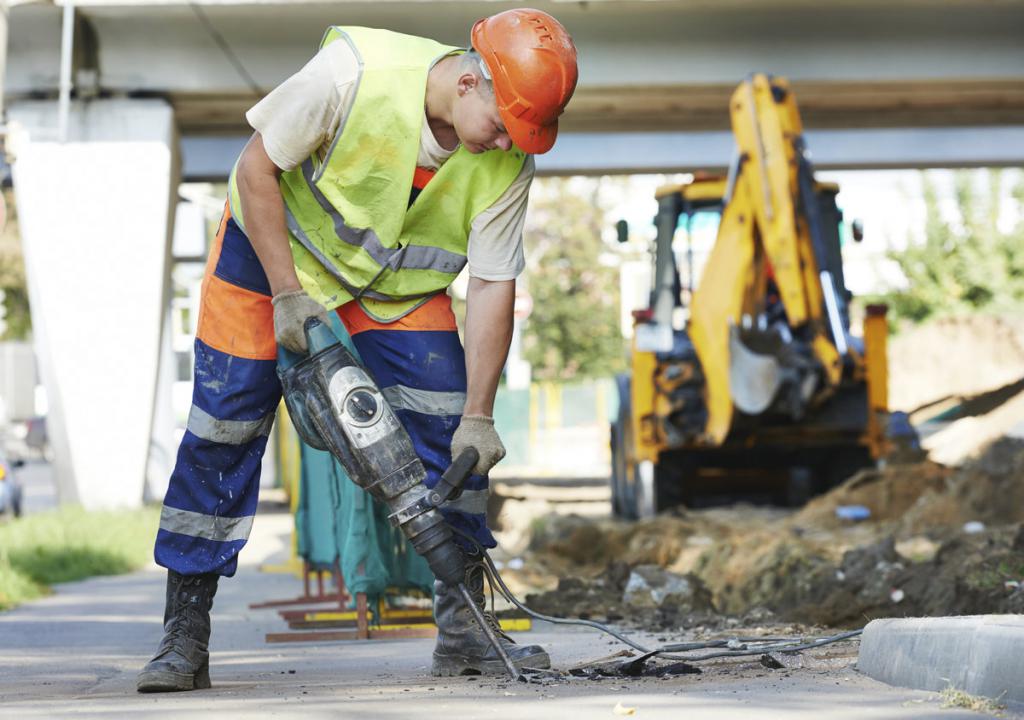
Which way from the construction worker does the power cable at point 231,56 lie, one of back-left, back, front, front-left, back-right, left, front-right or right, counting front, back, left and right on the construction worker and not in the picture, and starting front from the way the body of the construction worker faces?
back-left

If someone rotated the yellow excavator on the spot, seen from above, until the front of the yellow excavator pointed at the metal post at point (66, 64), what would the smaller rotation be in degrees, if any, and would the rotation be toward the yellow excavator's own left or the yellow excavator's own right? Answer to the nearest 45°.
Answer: approximately 90° to the yellow excavator's own left

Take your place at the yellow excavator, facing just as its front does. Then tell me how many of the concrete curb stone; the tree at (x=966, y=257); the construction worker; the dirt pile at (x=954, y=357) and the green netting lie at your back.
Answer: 3

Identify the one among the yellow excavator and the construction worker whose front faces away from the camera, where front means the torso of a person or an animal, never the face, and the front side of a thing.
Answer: the yellow excavator

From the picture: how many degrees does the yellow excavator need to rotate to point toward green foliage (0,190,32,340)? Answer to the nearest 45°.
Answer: approximately 45° to its left

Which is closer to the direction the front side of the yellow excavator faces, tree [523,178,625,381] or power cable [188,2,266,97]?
the tree

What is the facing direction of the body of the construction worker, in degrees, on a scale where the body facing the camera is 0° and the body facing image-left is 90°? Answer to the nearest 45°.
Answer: approximately 315°

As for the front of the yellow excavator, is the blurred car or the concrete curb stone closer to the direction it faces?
the blurred car

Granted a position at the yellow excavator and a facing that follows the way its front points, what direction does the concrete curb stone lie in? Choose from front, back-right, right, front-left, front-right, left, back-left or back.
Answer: back

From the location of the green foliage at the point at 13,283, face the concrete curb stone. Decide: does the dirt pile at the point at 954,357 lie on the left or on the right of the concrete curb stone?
left

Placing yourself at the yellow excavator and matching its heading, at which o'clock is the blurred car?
The blurred car is roughly at 10 o'clock from the yellow excavator.

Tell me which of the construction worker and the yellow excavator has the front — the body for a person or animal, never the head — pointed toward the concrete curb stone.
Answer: the construction worker

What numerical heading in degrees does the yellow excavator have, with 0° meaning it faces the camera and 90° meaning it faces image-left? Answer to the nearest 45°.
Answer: approximately 180°
